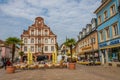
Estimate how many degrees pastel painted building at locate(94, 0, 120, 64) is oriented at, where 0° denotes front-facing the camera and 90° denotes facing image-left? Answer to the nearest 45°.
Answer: approximately 45°
